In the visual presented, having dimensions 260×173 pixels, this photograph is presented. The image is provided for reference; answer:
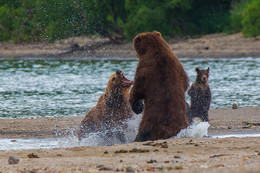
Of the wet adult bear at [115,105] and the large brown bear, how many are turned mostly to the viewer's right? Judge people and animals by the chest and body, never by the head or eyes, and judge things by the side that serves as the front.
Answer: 1

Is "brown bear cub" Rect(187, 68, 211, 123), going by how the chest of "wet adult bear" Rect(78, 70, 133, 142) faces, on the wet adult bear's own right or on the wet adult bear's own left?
on the wet adult bear's own left

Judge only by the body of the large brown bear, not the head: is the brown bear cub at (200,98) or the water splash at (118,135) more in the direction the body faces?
the water splash

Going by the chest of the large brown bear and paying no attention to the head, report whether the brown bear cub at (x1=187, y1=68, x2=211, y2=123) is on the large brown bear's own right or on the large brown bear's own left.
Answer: on the large brown bear's own right

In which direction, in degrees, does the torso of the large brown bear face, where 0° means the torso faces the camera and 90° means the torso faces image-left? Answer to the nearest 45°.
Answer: approximately 135°

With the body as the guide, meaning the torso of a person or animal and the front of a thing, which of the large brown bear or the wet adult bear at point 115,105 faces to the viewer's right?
the wet adult bear

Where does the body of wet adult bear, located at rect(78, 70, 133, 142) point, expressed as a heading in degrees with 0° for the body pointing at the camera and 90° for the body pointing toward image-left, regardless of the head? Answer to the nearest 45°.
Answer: approximately 270°
